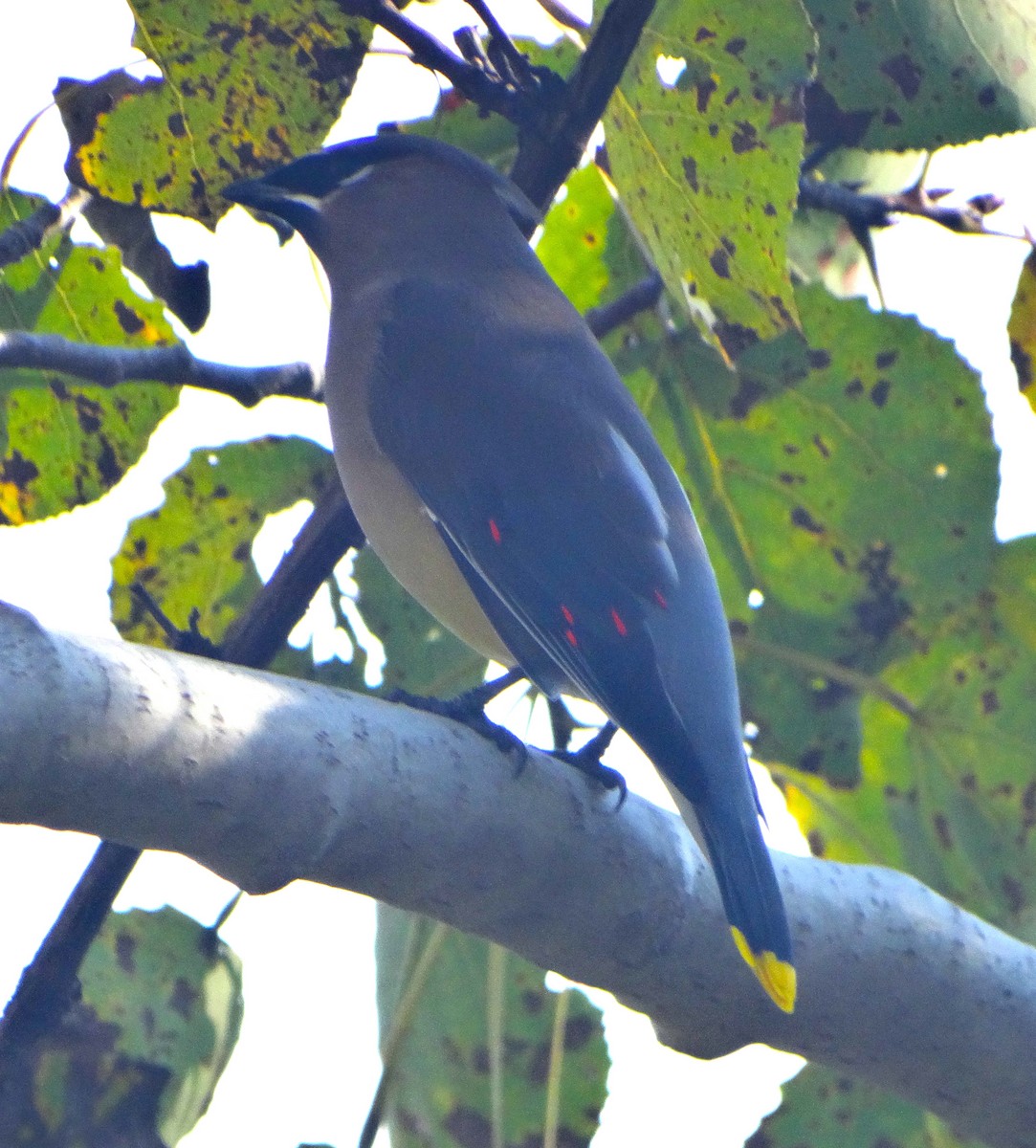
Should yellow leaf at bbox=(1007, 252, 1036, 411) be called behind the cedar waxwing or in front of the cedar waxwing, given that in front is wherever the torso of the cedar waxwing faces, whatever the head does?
behind

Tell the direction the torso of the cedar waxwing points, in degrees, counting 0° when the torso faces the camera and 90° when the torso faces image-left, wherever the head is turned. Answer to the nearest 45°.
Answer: approximately 135°
